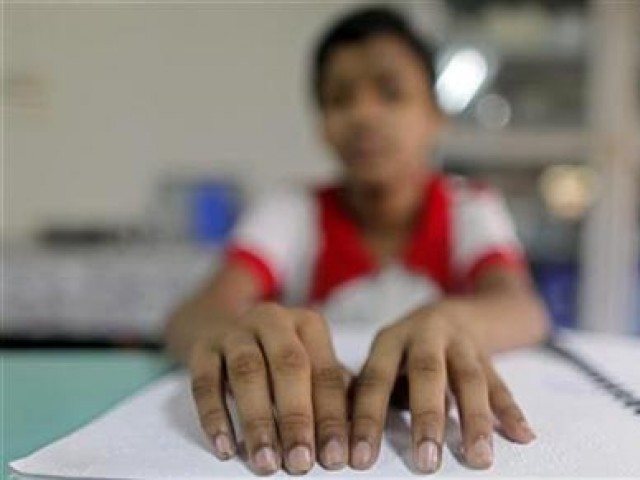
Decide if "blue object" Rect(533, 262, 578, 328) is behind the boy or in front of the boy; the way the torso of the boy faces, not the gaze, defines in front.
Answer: behind

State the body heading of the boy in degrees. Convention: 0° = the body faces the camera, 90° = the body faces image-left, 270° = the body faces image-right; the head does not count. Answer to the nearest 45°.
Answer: approximately 0°

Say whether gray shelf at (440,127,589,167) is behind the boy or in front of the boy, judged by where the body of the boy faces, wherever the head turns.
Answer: behind

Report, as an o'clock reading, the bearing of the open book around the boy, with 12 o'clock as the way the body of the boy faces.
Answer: The open book is roughly at 12 o'clock from the boy.

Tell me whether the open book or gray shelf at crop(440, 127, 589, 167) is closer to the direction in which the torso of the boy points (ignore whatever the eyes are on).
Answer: the open book

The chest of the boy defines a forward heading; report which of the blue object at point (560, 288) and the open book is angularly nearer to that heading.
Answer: the open book

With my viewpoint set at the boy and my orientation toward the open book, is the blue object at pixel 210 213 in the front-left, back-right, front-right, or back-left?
back-right

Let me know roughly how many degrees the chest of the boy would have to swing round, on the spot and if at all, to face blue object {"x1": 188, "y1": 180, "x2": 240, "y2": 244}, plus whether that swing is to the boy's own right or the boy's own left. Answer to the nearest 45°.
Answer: approximately 180°
